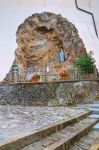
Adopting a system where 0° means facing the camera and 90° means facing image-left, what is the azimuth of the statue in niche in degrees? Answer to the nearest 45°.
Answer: approximately 0°

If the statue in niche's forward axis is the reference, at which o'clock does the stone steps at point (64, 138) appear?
The stone steps is roughly at 12 o'clock from the statue in niche.

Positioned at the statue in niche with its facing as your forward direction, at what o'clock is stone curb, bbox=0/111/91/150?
The stone curb is roughly at 12 o'clock from the statue in niche.

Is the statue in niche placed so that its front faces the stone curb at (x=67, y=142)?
yes

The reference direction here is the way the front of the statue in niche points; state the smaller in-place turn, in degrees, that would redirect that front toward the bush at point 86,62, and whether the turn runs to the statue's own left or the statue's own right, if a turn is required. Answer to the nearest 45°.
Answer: approximately 45° to the statue's own left

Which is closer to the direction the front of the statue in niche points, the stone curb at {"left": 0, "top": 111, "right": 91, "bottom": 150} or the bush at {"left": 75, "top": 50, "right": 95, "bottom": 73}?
the stone curb
